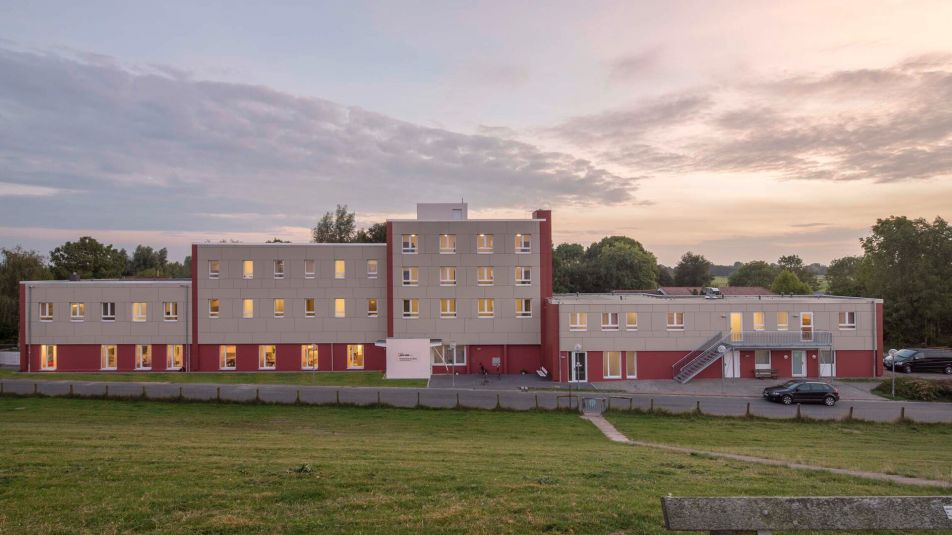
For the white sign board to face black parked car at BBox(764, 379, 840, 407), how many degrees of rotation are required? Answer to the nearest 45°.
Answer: approximately 45° to its left

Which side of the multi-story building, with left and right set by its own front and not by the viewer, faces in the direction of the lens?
front

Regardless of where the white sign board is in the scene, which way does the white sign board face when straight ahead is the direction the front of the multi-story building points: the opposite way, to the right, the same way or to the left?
the same way

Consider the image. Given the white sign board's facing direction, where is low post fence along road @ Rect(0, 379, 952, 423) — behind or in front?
in front

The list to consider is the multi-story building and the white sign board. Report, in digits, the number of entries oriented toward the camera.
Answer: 2

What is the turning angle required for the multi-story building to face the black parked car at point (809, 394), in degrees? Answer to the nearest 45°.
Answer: approximately 45° to its left

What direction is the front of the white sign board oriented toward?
toward the camera

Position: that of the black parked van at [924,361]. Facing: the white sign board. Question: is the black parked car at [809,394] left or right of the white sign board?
left

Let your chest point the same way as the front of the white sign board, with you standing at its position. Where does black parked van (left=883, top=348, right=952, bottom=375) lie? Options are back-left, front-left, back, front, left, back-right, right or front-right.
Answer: left
